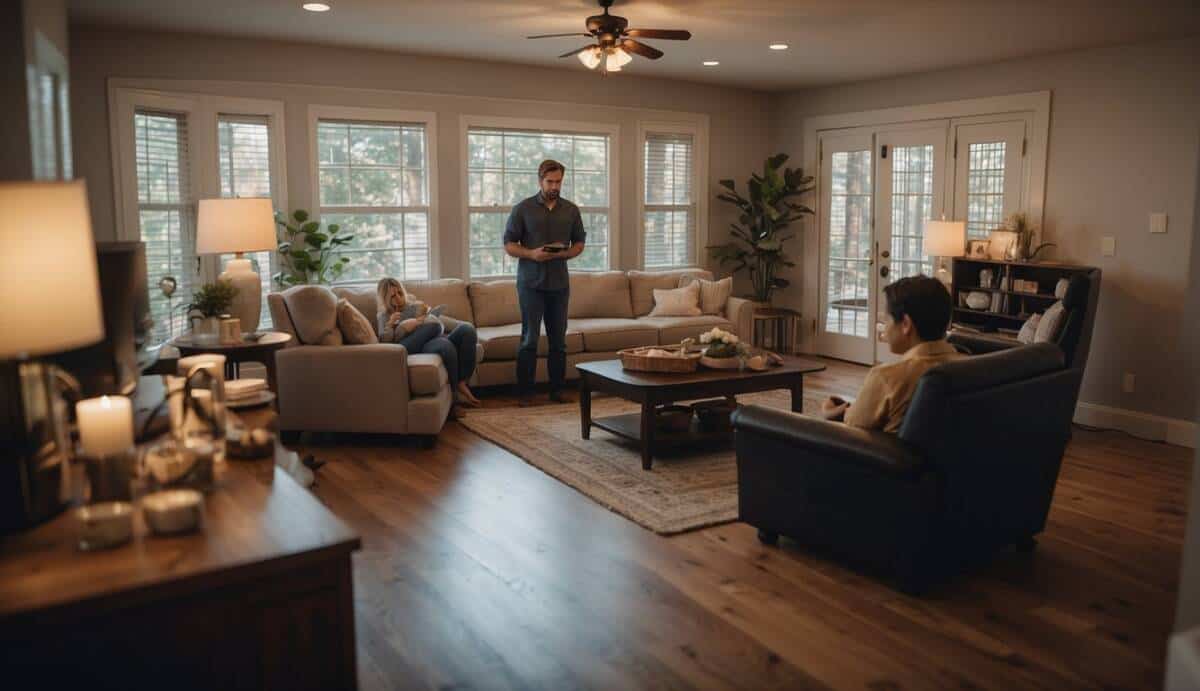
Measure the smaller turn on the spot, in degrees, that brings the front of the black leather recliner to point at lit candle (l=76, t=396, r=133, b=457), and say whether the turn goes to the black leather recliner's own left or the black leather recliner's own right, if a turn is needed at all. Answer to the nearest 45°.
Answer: approximately 90° to the black leather recliner's own left

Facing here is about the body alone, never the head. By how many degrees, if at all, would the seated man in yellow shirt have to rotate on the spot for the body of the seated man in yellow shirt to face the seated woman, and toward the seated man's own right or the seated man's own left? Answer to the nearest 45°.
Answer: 0° — they already face them

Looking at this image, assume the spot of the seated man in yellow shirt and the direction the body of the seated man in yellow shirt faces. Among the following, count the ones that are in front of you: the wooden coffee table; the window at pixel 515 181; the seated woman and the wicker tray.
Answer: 4

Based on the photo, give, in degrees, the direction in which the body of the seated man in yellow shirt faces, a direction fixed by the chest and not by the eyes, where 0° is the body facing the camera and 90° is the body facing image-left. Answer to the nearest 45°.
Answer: approximately 135°

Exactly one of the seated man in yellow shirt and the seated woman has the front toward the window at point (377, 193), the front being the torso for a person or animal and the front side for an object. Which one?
the seated man in yellow shirt

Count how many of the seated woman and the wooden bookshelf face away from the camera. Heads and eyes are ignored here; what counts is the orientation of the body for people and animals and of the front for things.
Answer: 0

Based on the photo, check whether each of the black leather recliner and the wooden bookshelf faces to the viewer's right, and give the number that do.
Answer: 0

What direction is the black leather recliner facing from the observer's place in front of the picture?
facing away from the viewer and to the left of the viewer

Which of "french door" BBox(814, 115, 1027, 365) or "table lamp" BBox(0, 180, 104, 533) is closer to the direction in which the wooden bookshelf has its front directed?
the table lamp

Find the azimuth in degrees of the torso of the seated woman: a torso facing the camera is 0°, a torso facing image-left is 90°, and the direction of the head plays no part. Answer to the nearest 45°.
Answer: approximately 315°

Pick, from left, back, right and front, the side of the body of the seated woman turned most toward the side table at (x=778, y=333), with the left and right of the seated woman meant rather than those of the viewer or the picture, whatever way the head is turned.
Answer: left

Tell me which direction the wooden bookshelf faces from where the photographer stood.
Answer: facing the viewer and to the left of the viewer

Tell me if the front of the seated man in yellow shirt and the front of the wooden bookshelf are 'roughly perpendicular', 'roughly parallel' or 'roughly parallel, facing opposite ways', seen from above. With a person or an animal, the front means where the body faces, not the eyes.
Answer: roughly perpendicular

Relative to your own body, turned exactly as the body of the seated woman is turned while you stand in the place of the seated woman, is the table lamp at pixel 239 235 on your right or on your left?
on your right

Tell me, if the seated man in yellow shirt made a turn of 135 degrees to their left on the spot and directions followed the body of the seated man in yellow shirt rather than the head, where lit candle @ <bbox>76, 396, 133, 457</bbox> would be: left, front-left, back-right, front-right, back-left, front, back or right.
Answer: front-right

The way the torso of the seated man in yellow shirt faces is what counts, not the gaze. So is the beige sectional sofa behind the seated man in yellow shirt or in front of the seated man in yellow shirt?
in front

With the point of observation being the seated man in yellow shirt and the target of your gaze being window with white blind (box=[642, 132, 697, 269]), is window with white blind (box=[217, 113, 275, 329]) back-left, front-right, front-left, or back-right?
front-left

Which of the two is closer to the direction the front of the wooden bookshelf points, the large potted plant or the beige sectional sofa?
the beige sectional sofa

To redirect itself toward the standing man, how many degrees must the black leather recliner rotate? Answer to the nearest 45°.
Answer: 0° — it already faces them

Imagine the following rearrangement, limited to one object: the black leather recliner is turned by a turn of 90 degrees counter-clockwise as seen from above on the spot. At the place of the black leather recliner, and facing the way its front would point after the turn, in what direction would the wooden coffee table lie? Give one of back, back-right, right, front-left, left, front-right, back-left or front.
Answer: right
